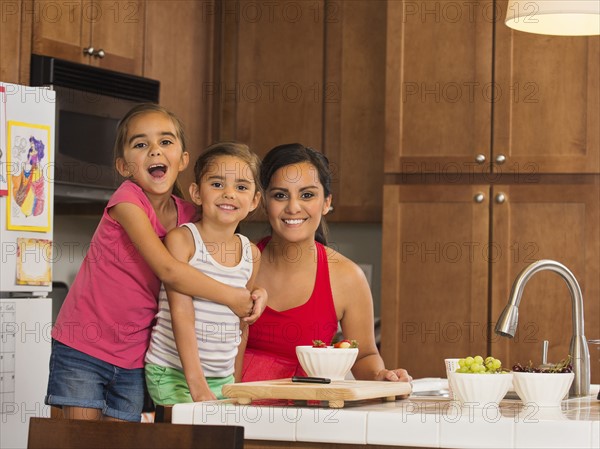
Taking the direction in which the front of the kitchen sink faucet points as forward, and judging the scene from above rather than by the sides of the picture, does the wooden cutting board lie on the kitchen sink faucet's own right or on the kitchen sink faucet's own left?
on the kitchen sink faucet's own left

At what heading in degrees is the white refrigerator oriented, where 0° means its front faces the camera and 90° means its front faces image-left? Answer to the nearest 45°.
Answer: approximately 315°

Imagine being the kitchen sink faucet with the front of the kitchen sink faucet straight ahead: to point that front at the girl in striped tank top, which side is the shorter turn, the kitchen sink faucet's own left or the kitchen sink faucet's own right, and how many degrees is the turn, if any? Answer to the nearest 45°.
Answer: approximately 45° to the kitchen sink faucet's own left

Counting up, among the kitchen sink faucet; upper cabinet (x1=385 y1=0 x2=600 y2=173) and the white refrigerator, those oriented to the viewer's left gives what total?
1

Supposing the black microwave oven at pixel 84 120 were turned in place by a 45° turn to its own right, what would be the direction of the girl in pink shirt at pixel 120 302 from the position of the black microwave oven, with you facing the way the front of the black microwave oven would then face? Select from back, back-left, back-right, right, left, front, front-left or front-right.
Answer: front

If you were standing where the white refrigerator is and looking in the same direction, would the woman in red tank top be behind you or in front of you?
in front

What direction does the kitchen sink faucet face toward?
to the viewer's left

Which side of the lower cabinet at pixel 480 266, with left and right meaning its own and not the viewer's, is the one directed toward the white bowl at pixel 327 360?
front

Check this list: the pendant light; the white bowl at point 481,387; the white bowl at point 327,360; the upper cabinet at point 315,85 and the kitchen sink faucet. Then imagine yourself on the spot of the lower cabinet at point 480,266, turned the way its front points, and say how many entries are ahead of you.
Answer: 4
